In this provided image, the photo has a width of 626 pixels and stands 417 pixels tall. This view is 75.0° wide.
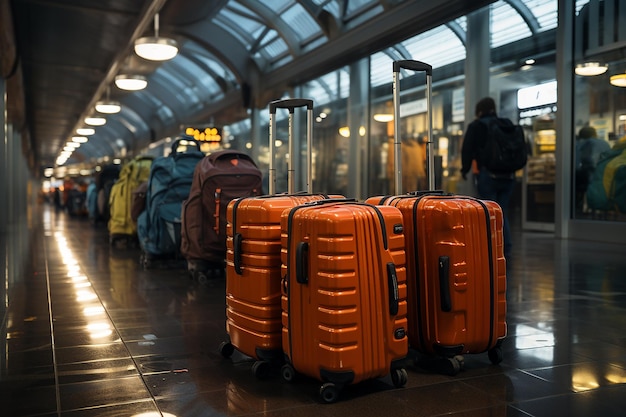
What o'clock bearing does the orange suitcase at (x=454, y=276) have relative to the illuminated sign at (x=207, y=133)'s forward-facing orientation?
The orange suitcase is roughly at 12 o'clock from the illuminated sign.

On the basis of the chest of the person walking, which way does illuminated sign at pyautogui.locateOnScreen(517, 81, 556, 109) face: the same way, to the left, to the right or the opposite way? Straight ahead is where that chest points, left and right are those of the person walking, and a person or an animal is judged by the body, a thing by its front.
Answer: to the left

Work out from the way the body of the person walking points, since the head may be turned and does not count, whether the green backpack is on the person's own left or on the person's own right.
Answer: on the person's own right

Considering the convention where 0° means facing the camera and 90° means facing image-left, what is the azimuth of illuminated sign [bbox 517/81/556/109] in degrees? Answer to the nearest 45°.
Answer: approximately 45°

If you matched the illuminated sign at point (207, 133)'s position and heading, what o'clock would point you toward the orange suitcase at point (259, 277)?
The orange suitcase is roughly at 12 o'clock from the illuminated sign.

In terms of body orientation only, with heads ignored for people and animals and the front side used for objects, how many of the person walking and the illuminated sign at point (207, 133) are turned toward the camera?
1

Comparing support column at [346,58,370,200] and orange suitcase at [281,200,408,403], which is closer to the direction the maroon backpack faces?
the orange suitcase

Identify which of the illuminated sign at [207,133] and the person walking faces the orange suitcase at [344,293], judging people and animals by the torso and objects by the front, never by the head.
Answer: the illuminated sign

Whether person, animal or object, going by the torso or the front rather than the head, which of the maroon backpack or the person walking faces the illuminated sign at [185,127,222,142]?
the person walking

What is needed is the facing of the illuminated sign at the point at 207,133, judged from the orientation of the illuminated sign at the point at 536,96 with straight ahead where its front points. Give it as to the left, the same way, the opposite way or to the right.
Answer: to the left

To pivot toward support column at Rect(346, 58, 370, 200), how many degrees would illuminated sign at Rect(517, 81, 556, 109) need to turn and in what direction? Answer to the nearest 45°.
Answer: approximately 45° to its right

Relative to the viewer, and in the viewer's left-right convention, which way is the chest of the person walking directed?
facing away from the viewer and to the left of the viewer
